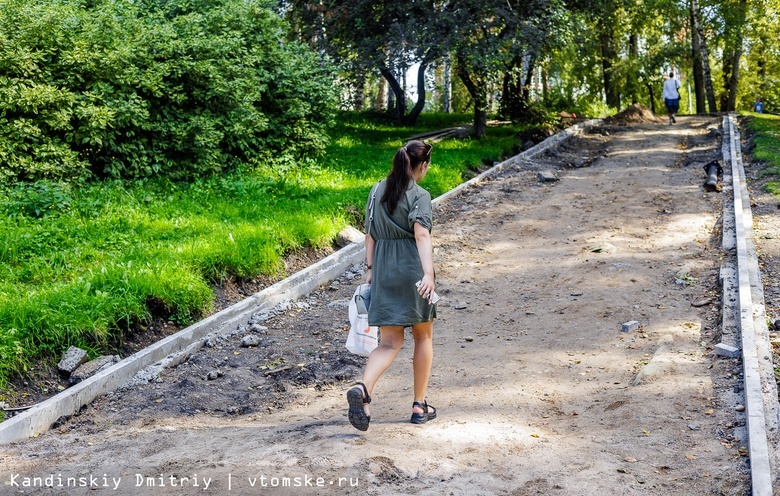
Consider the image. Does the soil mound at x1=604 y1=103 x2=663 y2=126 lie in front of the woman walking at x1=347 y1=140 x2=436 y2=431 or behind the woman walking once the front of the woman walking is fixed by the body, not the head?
in front

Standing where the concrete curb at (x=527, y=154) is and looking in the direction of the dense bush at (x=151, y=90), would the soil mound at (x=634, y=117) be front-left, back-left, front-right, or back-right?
back-right

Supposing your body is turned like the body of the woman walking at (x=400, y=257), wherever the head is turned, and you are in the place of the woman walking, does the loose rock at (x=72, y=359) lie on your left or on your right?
on your left

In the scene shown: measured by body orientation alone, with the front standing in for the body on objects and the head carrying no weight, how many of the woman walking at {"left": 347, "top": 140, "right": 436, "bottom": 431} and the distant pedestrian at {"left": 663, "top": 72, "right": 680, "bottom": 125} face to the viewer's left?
0

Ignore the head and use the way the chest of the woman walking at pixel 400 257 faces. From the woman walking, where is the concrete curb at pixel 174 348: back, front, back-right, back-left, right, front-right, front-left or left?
left

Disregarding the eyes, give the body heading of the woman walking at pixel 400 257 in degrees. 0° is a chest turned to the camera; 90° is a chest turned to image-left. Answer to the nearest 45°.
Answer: approximately 225°

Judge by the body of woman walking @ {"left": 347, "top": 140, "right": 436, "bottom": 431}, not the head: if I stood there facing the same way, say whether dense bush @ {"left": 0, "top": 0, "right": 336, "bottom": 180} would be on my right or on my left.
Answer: on my left
